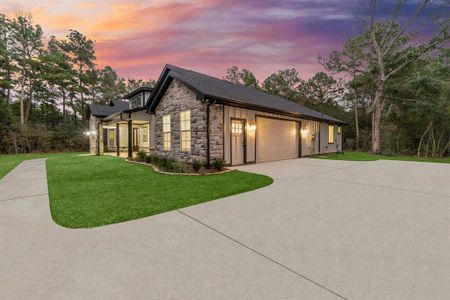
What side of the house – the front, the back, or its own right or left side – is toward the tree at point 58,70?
right

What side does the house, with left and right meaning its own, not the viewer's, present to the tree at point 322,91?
back

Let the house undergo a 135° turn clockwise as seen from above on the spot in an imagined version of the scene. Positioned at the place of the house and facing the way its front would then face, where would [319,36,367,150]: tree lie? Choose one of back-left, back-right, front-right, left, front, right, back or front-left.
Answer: front-right

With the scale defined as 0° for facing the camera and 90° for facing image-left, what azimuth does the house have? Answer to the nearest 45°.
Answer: approximately 45°

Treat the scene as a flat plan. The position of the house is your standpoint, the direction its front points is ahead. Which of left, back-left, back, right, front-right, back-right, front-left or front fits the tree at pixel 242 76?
back-right

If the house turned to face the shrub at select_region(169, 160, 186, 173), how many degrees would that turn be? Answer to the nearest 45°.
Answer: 0° — it already faces it

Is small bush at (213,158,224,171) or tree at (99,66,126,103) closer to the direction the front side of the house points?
the small bush

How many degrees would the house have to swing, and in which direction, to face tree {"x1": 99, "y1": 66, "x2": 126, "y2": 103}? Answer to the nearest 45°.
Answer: approximately 90° to its right

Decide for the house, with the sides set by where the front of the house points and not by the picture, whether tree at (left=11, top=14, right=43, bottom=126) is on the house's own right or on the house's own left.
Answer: on the house's own right

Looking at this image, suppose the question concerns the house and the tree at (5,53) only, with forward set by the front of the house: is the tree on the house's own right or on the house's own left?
on the house's own right
